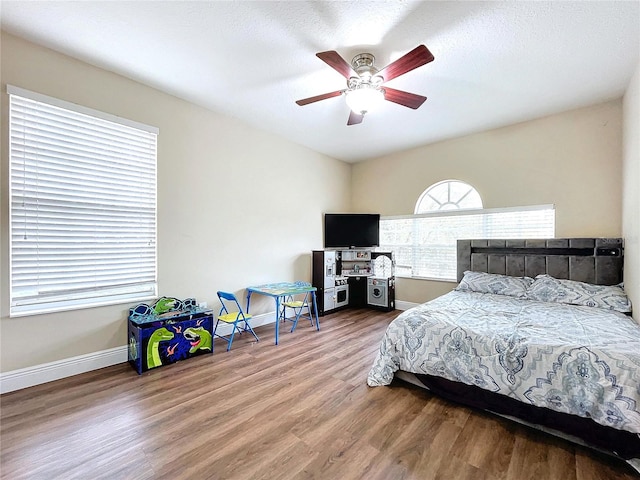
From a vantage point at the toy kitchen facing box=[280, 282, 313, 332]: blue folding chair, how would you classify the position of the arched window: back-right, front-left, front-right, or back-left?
back-left

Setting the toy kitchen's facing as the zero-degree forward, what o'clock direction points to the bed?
The bed is roughly at 11 o'clock from the toy kitchen.

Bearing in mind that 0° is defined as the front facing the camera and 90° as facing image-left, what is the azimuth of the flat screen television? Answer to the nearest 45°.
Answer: approximately 0°

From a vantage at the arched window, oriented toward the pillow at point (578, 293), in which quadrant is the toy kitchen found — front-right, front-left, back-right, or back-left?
back-right

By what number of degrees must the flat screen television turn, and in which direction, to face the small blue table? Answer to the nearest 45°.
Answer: approximately 45° to its right

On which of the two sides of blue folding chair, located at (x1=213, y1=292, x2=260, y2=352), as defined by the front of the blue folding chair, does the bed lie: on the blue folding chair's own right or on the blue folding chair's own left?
on the blue folding chair's own right

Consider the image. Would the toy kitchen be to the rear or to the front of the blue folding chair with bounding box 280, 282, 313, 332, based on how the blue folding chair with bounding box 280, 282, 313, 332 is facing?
to the rear

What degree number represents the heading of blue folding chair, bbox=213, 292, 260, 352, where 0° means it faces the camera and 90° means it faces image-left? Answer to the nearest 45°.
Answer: approximately 225°
